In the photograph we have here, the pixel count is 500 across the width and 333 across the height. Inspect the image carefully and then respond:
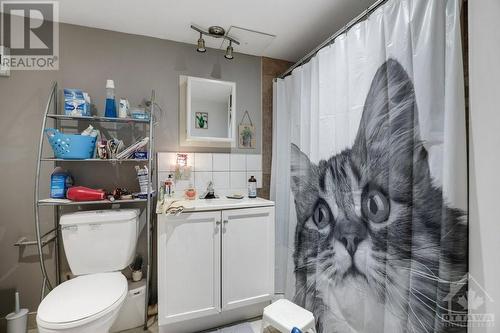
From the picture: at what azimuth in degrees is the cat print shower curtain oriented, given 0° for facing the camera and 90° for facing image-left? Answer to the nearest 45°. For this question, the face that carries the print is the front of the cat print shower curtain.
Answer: approximately 45°

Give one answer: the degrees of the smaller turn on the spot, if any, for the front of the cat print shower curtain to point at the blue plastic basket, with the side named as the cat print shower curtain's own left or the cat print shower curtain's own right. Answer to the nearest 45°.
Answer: approximately 45° to the cat print shower curtain's own right

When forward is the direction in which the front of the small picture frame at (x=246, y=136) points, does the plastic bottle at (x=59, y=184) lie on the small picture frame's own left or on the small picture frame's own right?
on the small picture frame's own right

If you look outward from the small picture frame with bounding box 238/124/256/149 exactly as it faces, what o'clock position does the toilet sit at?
The toilet is roughly at 2 o'clock from the small picture frame.

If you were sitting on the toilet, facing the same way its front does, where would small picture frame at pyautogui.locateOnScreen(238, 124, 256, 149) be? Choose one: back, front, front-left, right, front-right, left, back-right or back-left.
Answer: back-left

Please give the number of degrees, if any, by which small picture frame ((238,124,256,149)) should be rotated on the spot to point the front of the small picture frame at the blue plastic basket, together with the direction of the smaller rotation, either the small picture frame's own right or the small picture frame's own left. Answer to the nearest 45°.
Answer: approximately 45° to the small picture frame's own right

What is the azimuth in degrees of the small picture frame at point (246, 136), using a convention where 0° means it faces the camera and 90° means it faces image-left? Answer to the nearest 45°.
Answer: approximately 0°

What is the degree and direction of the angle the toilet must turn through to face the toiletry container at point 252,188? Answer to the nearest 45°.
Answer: approximately 135° to its left

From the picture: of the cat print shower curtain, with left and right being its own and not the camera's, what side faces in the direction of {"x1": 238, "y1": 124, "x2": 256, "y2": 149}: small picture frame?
right

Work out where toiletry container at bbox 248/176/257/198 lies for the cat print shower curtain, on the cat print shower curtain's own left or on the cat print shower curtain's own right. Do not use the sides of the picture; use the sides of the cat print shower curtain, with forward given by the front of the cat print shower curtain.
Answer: on the cat print shower curtain's own right
